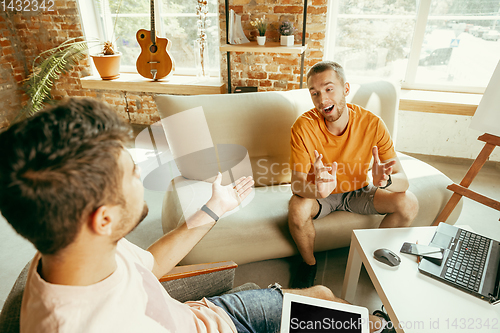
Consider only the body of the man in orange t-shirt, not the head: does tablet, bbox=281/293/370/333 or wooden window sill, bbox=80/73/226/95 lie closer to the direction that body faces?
the tablet

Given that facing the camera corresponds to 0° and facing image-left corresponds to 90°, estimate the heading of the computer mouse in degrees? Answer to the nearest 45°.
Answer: approximately 315°

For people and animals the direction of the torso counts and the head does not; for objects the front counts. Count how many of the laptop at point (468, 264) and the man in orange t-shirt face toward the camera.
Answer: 1

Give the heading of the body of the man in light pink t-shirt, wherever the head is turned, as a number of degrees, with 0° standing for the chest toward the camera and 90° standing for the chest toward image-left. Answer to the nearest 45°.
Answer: approximately 225°

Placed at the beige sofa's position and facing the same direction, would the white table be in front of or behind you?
in front

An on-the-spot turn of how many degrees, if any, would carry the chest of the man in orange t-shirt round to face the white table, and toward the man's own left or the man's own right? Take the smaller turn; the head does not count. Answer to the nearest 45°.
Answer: approximately 45° to the man's own left

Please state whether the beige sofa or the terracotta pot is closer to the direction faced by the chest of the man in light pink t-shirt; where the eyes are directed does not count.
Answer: the beige sofa

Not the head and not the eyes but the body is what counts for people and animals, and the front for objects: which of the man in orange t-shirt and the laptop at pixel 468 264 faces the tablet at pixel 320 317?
the man in orange t-shirt

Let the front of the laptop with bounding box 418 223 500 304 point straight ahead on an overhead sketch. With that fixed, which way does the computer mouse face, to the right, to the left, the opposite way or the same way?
the opposite way
